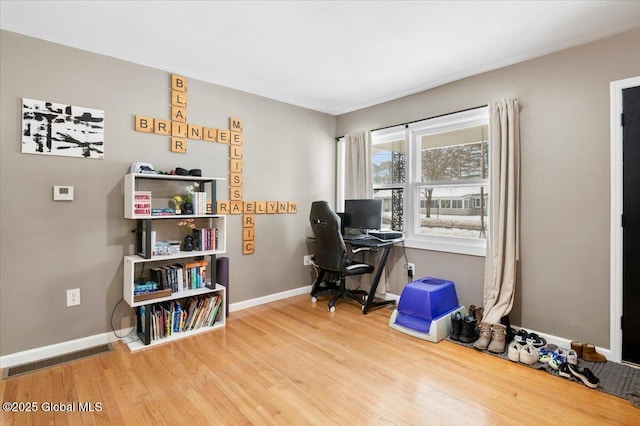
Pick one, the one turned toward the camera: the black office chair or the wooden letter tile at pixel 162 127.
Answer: the wooden letter tile

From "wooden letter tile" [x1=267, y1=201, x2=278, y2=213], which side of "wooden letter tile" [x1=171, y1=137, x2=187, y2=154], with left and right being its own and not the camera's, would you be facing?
left

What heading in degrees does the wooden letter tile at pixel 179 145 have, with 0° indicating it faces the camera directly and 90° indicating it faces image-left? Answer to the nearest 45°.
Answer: approximately 0°

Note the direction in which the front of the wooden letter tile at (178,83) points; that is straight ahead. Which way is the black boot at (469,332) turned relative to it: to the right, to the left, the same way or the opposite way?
to the right

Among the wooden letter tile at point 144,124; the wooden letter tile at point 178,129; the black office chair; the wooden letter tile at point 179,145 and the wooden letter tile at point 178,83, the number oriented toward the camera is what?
4

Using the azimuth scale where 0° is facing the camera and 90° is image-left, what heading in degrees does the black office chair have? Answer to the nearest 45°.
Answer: approximately 225°

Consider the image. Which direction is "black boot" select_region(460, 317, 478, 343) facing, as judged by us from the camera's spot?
facing the viewer and to the left of the viewer

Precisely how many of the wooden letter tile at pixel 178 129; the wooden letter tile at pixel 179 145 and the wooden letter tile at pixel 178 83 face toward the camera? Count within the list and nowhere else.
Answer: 3

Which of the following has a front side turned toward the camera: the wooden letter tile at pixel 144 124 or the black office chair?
the wooden letter tile

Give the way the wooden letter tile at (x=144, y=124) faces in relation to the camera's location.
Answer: facing the viewer

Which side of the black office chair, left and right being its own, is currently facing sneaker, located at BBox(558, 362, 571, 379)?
right

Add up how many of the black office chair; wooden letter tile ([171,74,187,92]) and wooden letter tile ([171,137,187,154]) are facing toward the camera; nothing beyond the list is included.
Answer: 2

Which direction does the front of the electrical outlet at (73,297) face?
toward the camera
